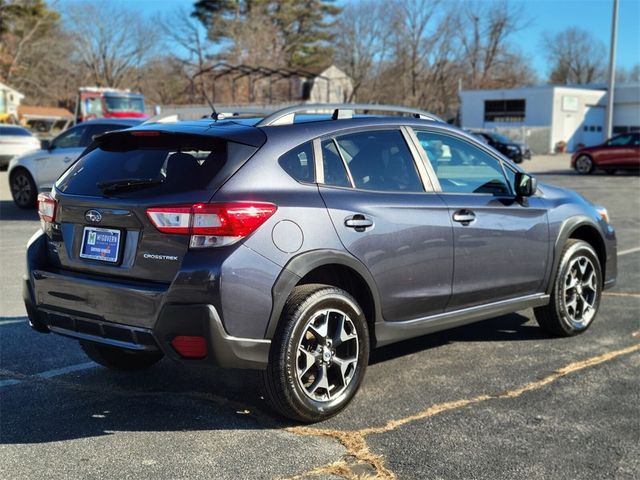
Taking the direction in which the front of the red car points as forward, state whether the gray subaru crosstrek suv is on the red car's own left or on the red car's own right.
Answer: on the red car's own left

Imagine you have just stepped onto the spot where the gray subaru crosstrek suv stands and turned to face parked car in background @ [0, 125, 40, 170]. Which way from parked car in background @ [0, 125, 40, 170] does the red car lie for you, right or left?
right

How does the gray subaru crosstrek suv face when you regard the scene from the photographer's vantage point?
facing away from the viewer and to the right of the viewer

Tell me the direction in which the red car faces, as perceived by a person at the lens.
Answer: facing to the left of the viewer

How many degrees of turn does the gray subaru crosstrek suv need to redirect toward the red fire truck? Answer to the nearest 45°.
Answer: approximately 45° to its left

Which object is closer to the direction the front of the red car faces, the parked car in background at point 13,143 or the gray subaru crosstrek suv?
the parked car in background

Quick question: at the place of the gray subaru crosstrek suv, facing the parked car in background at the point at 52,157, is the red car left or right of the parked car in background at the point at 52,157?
right

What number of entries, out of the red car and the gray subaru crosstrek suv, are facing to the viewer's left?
1

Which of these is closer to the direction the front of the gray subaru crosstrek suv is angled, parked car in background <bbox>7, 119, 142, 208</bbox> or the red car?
the red car
